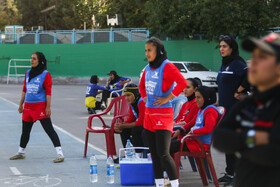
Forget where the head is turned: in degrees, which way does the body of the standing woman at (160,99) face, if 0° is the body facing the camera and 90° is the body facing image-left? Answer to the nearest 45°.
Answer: approximately 45°

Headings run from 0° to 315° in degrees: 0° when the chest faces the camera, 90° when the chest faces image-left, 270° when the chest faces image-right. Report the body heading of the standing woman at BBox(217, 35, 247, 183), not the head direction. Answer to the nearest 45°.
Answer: approximately 45°

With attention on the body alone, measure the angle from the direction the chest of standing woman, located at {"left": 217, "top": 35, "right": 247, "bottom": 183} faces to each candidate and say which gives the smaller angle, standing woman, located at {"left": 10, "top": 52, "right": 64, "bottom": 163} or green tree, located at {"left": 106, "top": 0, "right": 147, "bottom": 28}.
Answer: the standing woman

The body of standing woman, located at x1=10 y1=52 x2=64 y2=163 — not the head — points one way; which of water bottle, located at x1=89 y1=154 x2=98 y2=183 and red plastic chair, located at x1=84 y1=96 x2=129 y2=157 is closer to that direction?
the water bottle

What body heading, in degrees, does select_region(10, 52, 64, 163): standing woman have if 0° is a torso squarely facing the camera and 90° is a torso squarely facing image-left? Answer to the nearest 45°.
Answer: approximately 45°

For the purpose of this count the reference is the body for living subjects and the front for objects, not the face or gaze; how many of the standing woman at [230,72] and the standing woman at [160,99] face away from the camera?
0
